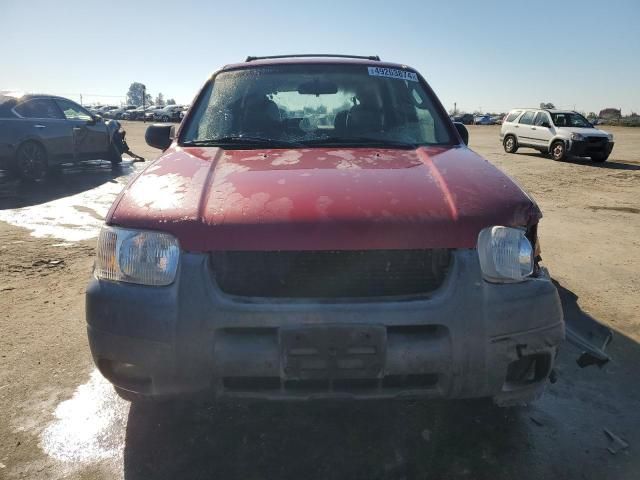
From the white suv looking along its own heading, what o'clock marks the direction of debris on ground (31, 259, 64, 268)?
The debris on ground is roughly at 2 o'clock from the white suv.

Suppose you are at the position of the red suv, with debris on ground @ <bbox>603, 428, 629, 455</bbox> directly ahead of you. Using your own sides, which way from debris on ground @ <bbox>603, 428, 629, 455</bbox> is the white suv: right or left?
left

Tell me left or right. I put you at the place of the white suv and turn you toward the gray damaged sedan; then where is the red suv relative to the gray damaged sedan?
left

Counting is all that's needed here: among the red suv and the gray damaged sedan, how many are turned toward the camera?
1

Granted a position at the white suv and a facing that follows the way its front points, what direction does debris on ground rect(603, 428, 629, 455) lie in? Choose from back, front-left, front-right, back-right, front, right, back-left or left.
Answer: front-right

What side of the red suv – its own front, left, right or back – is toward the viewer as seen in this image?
front

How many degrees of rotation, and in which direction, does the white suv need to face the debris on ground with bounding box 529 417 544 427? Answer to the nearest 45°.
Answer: approximately 45° to its right

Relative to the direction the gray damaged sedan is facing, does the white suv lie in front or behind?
in front

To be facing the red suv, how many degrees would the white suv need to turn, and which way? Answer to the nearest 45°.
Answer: approximately 45° to its right

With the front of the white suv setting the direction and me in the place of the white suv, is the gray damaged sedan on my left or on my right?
on my right

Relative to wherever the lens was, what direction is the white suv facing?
facing the viewer and to the right of the viewer

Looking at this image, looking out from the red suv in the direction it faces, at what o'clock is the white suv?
The white suv is roughly at 7 o'clock from the red suv.

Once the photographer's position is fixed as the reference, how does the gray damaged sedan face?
facing away from the viewer and to the right of the viewer
